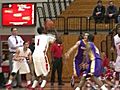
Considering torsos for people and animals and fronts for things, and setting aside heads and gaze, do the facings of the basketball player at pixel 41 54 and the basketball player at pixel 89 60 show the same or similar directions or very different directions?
very different directions

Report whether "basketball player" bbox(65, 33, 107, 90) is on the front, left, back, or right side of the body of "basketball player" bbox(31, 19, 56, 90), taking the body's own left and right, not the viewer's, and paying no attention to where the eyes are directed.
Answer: right

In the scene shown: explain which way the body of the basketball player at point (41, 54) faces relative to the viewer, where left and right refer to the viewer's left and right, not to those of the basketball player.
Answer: facing away from the viewer and to the right of the viewer

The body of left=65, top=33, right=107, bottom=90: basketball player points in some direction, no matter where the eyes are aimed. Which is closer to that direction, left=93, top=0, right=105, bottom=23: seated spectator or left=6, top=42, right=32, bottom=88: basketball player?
the basketball player

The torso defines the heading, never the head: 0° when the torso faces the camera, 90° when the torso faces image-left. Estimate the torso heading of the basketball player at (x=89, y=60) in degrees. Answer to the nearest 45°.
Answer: approximately 45°

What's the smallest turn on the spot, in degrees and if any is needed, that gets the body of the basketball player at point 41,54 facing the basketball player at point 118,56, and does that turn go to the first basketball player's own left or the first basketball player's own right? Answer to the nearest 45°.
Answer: approximately 45° to the first basketball player's own right

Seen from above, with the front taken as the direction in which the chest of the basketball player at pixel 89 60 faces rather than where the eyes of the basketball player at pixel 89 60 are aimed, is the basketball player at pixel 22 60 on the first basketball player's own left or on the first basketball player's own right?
on the first basketball player's own right
